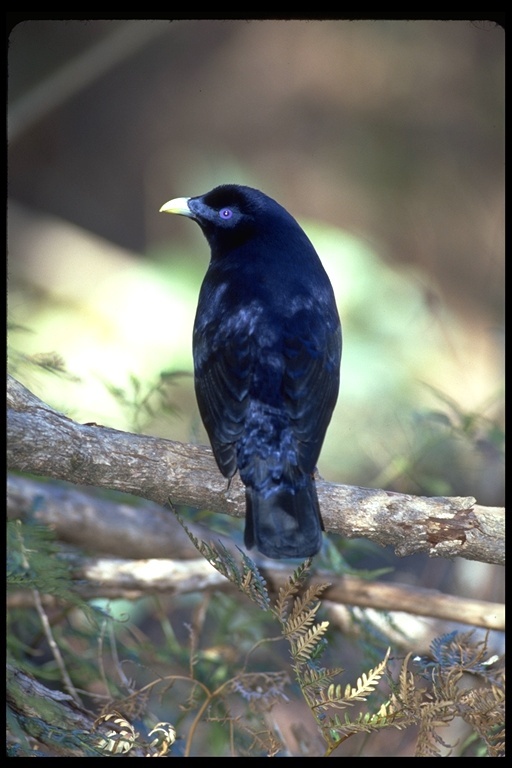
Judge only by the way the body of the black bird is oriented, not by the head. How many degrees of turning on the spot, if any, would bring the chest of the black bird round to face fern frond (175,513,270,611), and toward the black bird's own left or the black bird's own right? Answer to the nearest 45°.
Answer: approximately 180°

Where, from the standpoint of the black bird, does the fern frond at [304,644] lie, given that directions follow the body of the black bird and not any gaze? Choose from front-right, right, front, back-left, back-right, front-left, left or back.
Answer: back

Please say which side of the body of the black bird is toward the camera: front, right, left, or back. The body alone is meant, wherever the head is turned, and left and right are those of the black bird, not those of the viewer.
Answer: back
